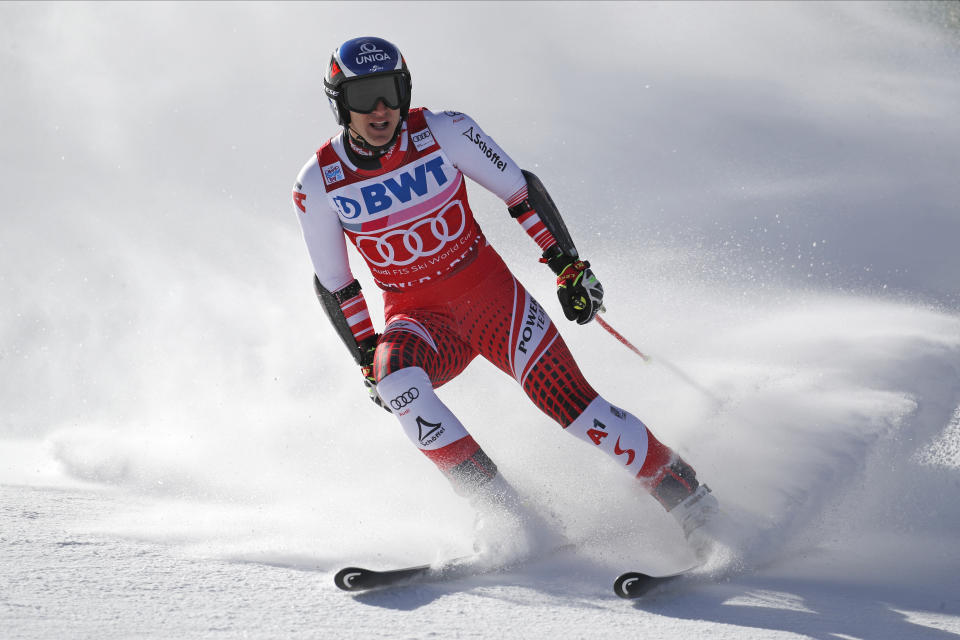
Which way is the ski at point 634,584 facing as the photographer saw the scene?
facing the viewer and to the left of the viewer

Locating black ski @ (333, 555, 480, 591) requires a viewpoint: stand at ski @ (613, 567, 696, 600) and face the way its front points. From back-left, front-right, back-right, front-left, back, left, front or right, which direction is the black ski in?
front-right

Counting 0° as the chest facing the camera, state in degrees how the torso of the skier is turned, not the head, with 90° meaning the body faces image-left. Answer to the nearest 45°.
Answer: approximately 0°

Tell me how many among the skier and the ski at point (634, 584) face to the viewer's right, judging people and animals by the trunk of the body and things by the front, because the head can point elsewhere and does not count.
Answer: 0
